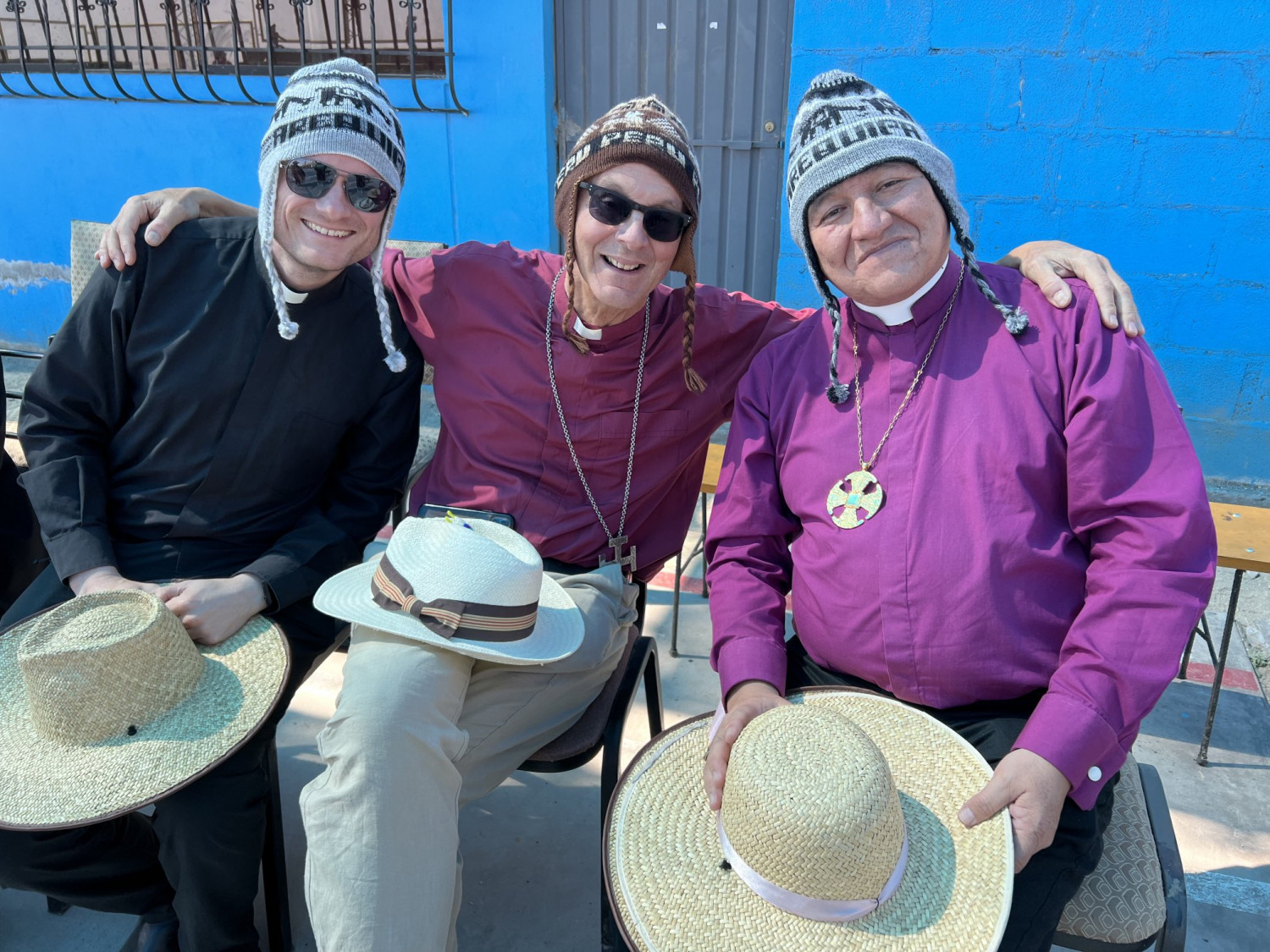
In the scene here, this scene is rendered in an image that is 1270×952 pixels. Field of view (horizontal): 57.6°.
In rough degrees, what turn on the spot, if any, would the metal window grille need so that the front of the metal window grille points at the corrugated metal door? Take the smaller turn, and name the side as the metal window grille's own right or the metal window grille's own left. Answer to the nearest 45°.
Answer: approximately 45° to the metal window grille's own left

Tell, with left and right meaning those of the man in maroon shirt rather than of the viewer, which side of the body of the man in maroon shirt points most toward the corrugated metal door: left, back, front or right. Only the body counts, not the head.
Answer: back

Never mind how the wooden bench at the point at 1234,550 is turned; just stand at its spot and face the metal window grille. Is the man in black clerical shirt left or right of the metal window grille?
left

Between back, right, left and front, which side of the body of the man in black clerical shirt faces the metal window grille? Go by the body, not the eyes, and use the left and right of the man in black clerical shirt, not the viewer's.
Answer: back

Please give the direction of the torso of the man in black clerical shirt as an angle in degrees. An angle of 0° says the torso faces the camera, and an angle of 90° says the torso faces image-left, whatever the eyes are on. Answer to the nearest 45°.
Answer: approximately 0°

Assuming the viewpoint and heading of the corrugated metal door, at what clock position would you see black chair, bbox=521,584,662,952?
The black chair is roughly at 12 o'clock from the corrugated metal door.
